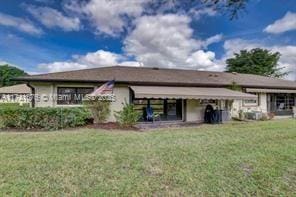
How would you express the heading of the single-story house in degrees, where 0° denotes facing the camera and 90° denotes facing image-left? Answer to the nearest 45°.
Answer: approximately 0°

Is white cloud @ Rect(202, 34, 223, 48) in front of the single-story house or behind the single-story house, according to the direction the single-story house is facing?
behind

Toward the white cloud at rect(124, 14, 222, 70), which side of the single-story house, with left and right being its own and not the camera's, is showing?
back

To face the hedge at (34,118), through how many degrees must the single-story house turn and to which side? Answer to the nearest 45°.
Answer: approximately 45° to its right

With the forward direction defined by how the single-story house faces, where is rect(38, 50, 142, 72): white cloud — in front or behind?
behind
